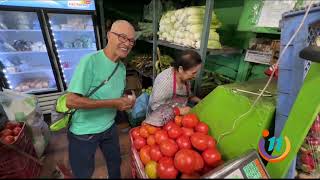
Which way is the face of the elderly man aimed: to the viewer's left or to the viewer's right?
to the viewer's right

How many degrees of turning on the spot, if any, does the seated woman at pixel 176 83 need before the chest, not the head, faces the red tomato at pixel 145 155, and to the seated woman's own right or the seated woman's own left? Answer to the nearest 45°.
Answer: approximately 45° to the seated woman's own right

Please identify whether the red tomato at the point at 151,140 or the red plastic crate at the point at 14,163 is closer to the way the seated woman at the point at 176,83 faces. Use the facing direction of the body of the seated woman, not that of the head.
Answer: the red tomato

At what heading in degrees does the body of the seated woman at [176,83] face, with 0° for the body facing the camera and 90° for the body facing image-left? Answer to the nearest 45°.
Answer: approximately 315°

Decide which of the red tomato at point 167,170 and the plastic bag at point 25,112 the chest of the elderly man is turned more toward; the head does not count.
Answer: the red tomato

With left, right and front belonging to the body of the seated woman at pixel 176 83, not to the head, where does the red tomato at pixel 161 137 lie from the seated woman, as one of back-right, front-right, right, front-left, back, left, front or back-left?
front-right

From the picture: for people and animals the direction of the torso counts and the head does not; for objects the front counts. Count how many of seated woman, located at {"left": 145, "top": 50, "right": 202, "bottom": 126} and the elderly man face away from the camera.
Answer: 0

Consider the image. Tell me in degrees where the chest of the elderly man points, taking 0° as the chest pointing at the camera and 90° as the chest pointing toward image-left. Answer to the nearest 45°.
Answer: approximately 315°

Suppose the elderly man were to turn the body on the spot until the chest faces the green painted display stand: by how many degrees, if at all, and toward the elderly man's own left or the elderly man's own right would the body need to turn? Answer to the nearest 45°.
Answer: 0° — they already face it

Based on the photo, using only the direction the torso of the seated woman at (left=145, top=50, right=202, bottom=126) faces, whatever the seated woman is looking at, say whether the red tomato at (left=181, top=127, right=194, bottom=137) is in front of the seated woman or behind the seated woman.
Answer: in front

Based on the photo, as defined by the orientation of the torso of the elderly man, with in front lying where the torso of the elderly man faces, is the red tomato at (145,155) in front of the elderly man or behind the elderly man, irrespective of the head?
in front
